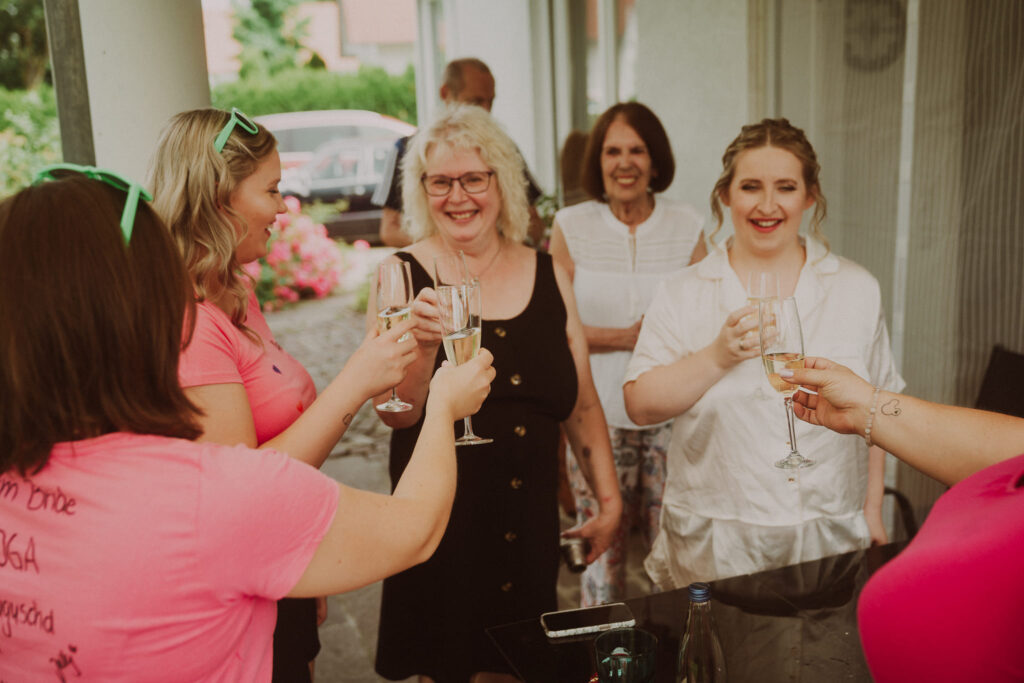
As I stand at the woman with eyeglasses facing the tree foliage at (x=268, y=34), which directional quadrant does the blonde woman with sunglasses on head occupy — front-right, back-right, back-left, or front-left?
back-left

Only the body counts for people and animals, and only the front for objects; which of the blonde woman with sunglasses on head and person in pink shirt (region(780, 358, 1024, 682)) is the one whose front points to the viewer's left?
the person in pink shirt

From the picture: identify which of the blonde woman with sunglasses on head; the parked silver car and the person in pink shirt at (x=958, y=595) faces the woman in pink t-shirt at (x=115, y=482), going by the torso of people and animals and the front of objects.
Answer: the person in pink shirt

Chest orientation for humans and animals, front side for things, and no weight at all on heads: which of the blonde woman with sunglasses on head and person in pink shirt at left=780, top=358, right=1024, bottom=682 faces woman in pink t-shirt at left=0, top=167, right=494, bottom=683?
the person in pink shirt

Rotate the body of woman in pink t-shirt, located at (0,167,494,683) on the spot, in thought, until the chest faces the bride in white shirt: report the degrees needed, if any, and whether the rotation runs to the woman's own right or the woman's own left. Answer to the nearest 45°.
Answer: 0° — they already face them

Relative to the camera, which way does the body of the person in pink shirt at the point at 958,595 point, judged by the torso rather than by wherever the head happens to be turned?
to the viewer's left

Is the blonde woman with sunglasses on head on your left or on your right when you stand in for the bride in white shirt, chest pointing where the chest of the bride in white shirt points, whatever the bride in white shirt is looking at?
on your right
